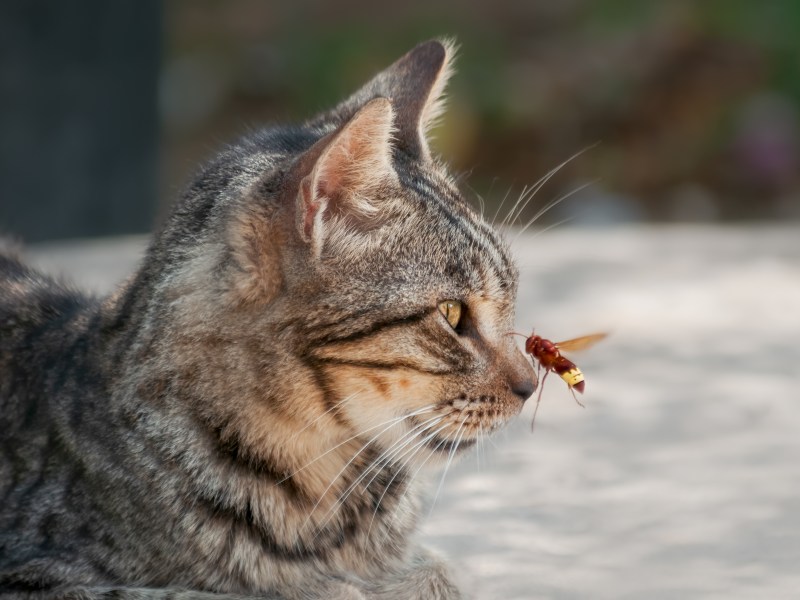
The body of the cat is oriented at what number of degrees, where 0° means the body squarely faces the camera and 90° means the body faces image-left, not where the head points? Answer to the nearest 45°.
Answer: approximately 270°

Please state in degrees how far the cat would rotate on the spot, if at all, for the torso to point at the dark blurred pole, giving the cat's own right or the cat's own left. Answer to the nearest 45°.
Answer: approximately 135° to the cat's own left
